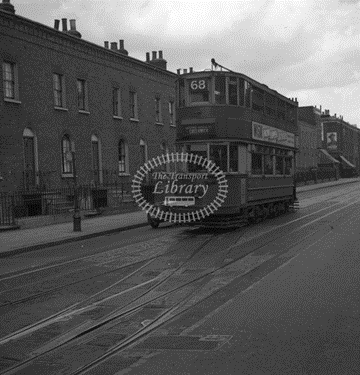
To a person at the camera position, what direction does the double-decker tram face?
facing the viewer and to the left of the viewer

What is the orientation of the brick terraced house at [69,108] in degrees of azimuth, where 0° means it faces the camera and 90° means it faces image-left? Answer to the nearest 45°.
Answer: approximately 315°

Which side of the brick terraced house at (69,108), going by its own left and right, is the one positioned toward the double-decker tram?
front

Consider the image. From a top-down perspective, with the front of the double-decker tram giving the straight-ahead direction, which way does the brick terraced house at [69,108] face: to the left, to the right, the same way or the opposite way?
to the left

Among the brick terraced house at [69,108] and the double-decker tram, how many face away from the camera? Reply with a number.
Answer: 0

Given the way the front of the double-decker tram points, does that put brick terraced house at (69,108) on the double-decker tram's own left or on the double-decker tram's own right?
on the double-decker tram's own right
